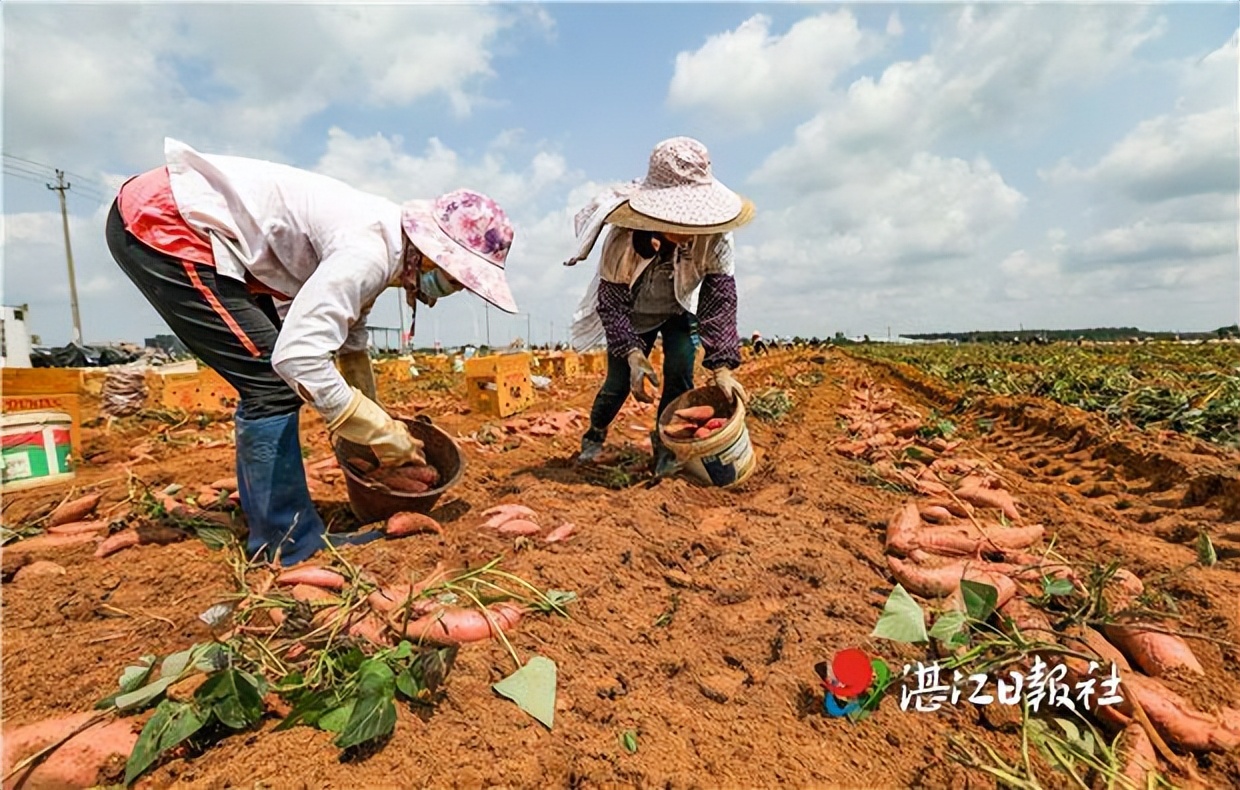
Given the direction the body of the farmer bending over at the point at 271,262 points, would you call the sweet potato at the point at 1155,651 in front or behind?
in front

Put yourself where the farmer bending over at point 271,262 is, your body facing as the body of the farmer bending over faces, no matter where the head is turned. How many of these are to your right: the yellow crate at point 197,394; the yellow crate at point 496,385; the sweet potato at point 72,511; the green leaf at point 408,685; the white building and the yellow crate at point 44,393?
1

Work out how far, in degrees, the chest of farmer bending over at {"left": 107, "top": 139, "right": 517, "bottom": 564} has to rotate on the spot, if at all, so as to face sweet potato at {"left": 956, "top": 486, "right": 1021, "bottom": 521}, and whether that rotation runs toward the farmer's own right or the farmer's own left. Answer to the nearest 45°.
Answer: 0° — they already face it

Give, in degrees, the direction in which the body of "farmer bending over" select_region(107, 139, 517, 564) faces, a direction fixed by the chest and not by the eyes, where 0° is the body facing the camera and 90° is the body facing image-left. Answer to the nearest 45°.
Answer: approximately 270°

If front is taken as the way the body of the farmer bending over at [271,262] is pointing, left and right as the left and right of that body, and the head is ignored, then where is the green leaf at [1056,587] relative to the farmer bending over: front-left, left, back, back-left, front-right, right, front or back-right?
front-right

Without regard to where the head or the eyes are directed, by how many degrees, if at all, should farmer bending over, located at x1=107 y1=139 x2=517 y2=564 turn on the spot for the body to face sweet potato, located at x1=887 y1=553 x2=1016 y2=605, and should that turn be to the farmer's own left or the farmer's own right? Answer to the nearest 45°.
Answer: approximately 45° to the farmer's own right

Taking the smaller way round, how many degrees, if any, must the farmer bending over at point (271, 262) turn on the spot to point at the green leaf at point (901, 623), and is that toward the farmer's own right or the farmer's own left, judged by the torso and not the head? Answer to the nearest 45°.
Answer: approximately 45° to the farmer's own right

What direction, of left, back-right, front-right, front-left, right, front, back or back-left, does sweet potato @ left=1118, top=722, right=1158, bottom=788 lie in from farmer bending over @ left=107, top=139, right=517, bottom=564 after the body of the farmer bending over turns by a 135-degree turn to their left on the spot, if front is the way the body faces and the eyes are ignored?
back

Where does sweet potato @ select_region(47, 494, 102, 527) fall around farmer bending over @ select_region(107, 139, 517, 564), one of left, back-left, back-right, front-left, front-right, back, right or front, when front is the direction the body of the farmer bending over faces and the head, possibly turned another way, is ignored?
back-left

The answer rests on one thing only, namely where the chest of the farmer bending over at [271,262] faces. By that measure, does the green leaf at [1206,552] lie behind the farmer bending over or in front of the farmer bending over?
in front

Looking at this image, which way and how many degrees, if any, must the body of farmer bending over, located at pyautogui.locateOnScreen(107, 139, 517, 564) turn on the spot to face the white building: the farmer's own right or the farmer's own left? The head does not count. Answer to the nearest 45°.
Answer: approximately 90° to the farmer's own left

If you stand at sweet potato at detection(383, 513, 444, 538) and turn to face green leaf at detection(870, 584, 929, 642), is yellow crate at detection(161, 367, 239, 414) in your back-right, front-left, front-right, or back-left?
back-left

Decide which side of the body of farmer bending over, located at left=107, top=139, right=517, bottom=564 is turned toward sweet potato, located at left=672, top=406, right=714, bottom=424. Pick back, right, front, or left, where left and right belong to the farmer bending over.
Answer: front
